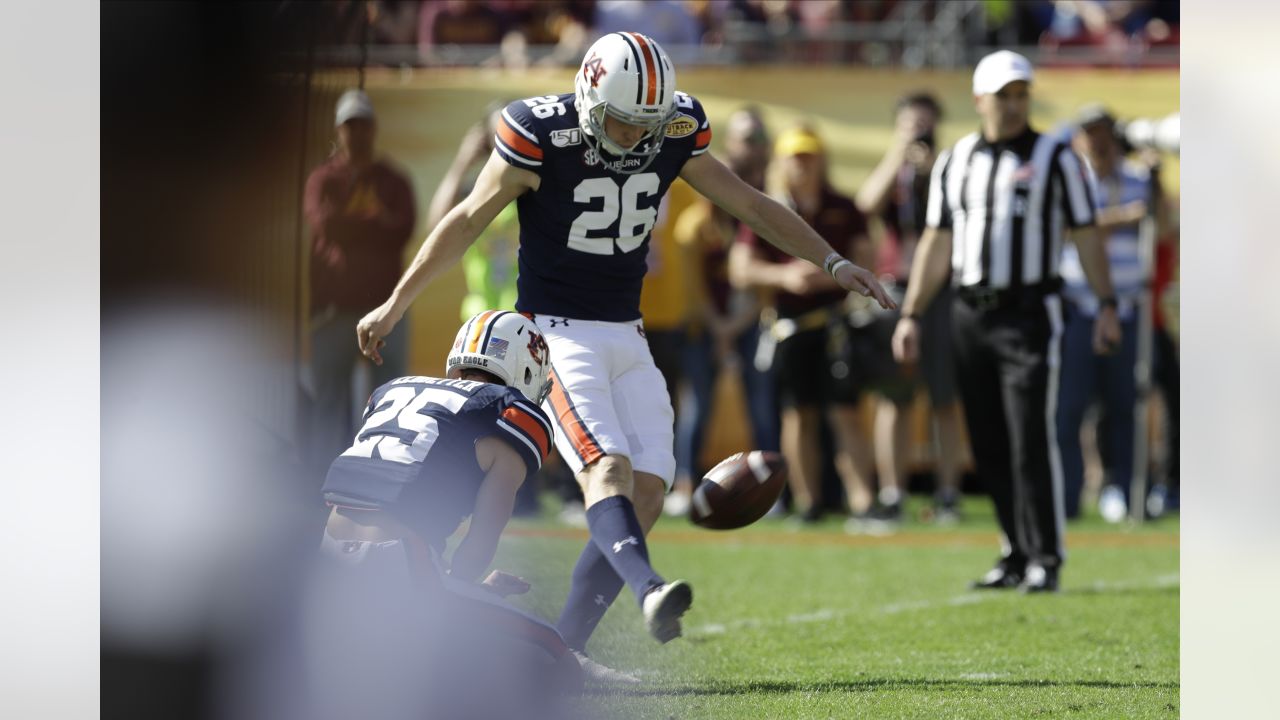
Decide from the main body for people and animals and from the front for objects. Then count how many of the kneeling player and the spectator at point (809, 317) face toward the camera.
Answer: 1

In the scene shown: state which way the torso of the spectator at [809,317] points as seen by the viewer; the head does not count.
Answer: toward the camera

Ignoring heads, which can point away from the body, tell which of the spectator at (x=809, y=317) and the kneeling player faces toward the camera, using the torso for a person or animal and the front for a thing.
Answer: the spectator

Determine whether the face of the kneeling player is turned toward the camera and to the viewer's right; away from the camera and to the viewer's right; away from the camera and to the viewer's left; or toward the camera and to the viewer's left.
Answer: away from the camera and to the viewer's right

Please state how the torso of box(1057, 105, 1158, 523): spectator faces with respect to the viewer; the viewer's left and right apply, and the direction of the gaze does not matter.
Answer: facing the viewer and to the left of the viewer

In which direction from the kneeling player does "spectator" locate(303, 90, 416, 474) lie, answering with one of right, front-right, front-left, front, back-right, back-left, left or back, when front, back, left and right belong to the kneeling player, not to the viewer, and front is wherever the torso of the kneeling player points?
front-left

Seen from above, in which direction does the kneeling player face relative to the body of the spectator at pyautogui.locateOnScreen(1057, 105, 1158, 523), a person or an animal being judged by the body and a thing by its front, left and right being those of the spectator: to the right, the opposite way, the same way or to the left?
the opposite way

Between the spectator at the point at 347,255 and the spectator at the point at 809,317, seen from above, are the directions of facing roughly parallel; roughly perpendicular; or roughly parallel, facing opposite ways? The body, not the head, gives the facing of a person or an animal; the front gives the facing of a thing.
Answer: roughly parallel

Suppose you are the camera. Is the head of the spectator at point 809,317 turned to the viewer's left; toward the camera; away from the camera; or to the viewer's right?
toward the camera
